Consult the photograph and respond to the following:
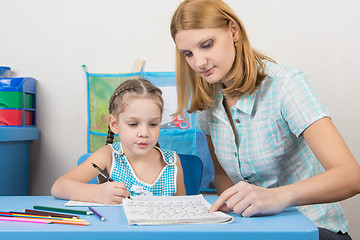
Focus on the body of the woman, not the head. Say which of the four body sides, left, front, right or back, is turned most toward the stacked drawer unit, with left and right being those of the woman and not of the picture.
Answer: right

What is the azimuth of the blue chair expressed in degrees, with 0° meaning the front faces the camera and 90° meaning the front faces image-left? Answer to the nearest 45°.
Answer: approximately 0°

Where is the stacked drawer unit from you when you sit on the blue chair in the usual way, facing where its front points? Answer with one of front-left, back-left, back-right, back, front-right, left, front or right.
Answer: back-right

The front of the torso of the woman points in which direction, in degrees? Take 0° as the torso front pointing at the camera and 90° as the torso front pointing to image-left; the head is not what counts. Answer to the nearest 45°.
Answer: approximately 45°

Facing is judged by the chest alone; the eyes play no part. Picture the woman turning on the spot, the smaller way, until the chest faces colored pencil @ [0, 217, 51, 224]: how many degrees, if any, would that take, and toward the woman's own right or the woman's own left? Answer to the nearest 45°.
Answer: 0° — they already face it

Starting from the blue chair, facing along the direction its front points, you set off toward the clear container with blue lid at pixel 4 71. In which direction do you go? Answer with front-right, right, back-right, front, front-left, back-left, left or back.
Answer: back-right

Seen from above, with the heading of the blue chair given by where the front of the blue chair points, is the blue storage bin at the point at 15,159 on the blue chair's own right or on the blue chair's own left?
on the blue chair's own right

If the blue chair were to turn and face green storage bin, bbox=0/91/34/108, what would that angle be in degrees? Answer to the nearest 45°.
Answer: approximately 135° to its right
